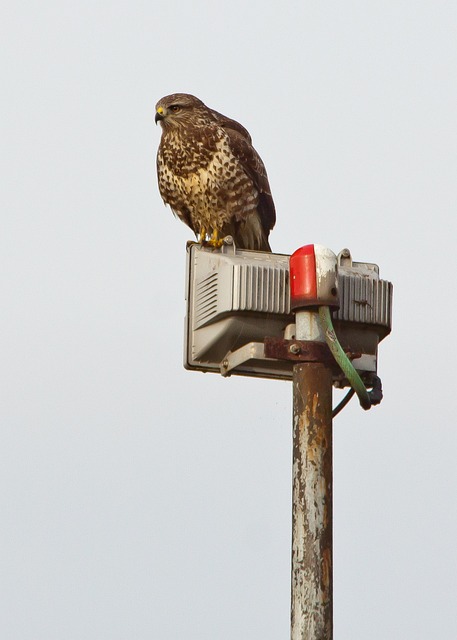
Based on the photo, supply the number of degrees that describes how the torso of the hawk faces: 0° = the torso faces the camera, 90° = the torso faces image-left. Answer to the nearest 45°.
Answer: approximately 45°

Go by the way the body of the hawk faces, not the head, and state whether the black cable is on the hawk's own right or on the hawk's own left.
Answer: on the hawk's own left
